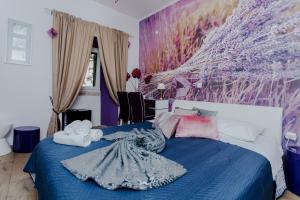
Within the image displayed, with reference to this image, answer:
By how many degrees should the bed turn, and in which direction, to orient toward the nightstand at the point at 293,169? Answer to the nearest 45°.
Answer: approximately 180°

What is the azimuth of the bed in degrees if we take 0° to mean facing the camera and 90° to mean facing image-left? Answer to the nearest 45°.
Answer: approximately 45°

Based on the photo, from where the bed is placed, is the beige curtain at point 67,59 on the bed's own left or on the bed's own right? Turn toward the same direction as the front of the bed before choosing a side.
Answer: on the bed's own right

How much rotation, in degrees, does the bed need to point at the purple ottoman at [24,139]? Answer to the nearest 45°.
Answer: approximately 90° to its right

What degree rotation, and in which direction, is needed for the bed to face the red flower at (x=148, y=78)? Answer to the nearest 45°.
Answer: approximately 135° to its right

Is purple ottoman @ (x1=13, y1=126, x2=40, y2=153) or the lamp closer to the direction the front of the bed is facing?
the purple ottoman
